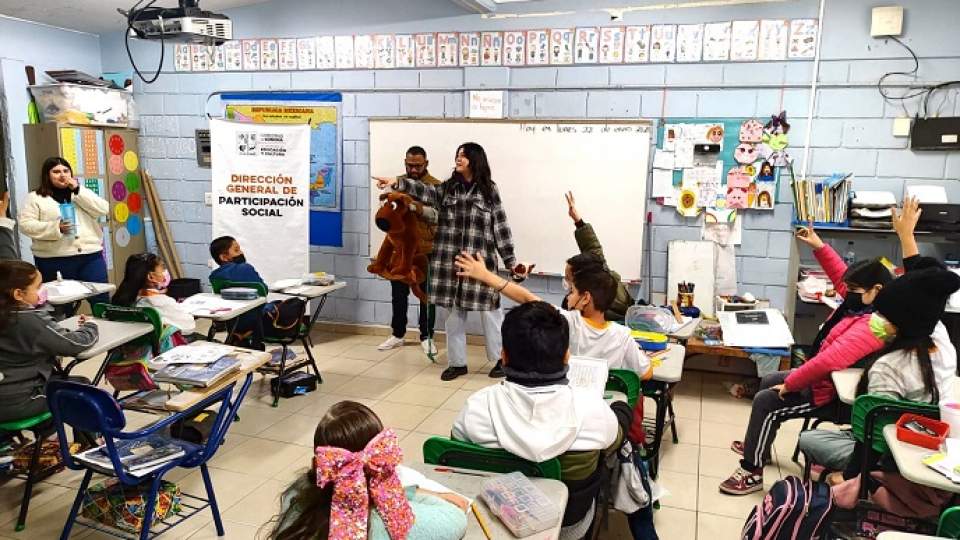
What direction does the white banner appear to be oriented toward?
toward the camera

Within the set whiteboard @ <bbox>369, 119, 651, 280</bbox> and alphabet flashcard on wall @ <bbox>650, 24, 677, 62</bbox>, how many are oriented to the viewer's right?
0

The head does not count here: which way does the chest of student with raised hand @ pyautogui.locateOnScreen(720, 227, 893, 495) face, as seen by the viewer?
to the viewer's left

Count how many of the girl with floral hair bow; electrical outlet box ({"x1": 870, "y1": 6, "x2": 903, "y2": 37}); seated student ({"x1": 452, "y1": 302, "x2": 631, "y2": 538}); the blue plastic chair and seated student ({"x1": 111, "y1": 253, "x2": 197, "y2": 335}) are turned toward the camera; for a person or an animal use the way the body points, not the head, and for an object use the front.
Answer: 1

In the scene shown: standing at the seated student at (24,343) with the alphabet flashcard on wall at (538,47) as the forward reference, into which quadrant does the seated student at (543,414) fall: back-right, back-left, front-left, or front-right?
front-right

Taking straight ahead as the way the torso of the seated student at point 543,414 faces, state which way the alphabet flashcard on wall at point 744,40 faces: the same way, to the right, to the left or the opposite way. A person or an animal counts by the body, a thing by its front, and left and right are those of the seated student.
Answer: the opposite way

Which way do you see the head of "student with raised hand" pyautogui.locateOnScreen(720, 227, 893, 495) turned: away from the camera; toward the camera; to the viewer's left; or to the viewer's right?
to the viewer's left

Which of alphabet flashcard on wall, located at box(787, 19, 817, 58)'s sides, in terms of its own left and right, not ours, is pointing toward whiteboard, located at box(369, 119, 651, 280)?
right

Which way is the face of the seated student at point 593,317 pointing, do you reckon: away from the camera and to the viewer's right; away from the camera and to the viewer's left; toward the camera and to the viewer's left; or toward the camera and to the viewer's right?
away from the camera and to the viewer's left

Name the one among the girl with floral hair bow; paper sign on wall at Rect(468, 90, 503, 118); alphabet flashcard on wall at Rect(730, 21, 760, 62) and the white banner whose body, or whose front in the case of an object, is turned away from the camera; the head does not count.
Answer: the girl with floral hair bow

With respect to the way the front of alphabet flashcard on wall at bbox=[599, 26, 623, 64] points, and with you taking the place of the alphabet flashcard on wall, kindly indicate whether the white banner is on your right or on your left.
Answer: on your right

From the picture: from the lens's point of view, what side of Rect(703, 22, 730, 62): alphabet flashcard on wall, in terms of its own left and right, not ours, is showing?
front

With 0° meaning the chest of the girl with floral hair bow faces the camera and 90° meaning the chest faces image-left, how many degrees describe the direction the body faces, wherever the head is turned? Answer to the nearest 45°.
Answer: approximately 180°

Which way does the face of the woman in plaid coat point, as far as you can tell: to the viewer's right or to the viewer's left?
to the viewer's left

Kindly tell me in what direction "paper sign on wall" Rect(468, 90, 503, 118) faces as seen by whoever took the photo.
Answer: facing the viewer

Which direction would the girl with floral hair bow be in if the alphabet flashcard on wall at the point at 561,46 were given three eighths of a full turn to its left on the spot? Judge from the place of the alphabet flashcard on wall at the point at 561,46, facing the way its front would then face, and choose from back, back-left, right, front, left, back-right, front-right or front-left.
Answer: back-right

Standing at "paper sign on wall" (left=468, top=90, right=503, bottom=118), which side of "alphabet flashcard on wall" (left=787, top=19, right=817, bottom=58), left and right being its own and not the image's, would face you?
right
